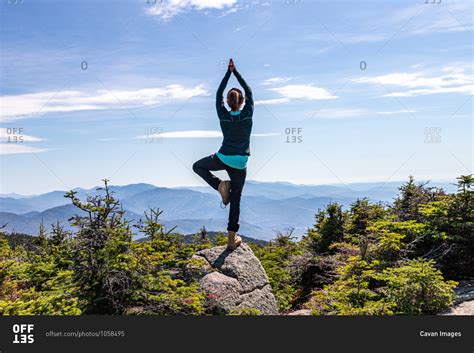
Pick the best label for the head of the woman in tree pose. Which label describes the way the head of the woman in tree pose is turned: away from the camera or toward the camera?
away from the camera

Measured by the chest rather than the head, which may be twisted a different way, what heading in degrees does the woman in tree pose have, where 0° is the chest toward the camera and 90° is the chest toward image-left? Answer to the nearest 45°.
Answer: approximately 180°
